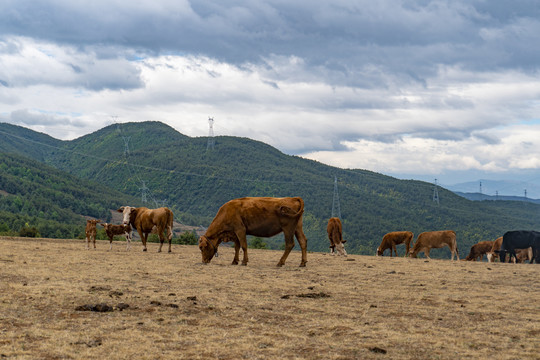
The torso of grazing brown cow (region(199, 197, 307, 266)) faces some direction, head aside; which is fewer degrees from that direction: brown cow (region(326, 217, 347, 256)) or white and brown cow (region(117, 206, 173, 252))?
the white and brown cow

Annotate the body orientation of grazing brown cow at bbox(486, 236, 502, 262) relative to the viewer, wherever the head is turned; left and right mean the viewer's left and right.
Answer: facing the viewer and to the left of the viewer

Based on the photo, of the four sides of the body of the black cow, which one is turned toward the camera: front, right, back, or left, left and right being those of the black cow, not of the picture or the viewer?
left

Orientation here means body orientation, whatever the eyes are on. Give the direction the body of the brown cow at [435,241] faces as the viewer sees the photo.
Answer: to the viewer's left

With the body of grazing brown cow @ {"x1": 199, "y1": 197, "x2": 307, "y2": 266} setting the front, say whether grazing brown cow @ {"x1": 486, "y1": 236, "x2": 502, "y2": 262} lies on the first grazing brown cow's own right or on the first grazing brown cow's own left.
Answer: on the first grazing brown cow's own right

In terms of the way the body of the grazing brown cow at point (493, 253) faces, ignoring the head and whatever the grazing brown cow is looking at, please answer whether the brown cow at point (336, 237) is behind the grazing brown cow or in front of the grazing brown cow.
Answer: in front

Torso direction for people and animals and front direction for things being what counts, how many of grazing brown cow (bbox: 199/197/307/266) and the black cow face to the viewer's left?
2

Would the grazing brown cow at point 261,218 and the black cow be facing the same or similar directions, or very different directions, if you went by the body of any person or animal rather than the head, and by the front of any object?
same or similar directions

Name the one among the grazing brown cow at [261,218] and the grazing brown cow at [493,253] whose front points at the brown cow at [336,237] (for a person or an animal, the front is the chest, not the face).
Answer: the grazing brown cow at [493,253]
